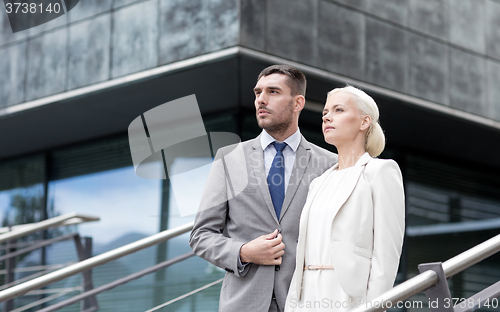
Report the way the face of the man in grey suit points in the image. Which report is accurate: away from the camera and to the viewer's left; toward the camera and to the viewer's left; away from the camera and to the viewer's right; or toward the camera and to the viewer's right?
toward the camera and to the viewer's left

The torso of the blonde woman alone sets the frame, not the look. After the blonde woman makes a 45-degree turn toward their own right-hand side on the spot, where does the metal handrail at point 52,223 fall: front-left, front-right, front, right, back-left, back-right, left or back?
front-right

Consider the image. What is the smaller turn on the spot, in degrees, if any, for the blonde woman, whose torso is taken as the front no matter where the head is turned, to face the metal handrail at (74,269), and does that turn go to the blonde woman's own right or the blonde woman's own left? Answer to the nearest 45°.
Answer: approximately 90° to the blonde woman's own right

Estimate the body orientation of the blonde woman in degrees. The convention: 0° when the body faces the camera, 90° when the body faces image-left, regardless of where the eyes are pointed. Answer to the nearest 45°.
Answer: approximately 45°
